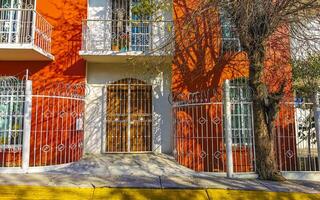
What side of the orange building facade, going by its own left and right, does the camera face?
front

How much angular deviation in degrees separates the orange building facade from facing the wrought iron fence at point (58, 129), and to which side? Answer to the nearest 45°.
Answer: approximately 45° to its right

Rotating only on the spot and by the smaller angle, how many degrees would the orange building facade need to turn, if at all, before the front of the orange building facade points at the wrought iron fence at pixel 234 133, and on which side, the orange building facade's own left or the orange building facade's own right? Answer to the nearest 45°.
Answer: approximately 45° to the orange building facade's own left

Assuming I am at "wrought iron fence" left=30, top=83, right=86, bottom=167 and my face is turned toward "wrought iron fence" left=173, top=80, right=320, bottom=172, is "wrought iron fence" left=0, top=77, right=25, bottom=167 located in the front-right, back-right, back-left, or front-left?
back-right

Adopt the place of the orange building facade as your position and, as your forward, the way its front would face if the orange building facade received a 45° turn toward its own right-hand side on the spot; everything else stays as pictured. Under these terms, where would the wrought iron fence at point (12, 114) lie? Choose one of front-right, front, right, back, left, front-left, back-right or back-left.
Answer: front

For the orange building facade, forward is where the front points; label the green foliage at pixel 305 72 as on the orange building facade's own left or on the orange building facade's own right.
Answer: on the orange building facade's own left
